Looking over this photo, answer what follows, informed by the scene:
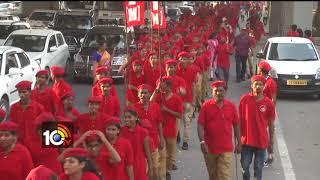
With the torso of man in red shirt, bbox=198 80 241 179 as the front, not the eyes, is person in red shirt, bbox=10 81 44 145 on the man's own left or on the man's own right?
on the man's own right

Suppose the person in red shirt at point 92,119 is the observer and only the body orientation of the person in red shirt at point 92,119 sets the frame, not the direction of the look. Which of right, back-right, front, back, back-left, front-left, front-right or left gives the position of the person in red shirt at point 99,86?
back

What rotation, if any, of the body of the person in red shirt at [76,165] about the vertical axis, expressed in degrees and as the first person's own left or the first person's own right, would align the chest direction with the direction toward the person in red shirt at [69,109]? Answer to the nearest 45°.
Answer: approximately 135° to the first person's own right

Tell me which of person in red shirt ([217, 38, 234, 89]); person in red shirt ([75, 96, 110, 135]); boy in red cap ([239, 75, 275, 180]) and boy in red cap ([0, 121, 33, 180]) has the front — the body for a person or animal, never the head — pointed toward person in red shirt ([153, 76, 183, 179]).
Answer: person in red shirt ([217, 38, 234, 89])

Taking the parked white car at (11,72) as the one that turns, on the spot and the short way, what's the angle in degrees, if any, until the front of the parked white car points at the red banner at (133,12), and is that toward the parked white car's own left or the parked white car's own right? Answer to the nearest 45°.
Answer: approximately 90° to the parked white car's own left

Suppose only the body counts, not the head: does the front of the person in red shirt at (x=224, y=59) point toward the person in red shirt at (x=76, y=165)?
yes

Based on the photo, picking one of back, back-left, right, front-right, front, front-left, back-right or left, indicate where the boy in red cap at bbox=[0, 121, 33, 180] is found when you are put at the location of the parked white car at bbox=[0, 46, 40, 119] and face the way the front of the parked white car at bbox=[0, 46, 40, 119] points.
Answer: front-left

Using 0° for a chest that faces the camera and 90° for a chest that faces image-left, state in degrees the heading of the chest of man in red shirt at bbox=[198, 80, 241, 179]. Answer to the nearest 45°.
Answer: approximately 0°

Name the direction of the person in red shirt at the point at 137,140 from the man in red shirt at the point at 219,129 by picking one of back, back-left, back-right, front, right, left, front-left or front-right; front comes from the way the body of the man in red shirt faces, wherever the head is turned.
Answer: front-right

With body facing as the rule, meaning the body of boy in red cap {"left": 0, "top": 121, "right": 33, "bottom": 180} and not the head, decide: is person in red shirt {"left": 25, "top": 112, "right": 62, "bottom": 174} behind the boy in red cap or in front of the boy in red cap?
behind
